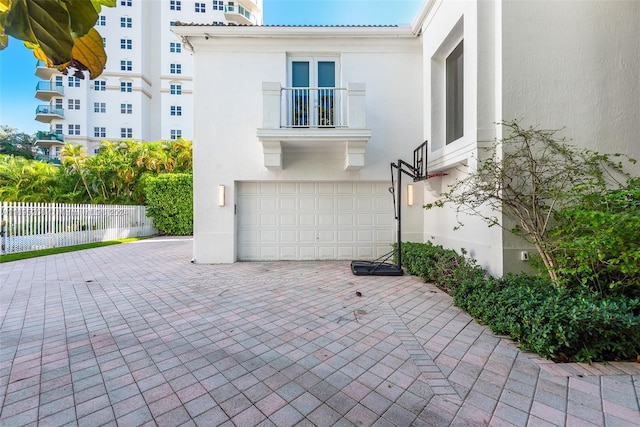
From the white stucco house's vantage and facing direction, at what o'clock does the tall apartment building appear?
The tall apartment building is roughly at 4 o'clock from the white stucco house.

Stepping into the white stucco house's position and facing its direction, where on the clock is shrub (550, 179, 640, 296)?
The shrub is roughly at 10 o'clock from the white stucco house.

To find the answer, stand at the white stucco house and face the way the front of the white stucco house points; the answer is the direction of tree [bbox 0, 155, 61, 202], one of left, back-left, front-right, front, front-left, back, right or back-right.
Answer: right

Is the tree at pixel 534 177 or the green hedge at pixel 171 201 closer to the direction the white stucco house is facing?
the tree

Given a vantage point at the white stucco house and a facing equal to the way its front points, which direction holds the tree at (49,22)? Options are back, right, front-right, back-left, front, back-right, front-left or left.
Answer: front

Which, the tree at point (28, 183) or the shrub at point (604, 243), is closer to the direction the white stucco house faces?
the shrub

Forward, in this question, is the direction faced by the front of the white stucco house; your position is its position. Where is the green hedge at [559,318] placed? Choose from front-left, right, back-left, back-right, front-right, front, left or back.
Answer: front-left

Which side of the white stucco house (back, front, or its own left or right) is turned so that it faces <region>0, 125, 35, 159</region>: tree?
right

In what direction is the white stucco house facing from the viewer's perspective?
toward the camera

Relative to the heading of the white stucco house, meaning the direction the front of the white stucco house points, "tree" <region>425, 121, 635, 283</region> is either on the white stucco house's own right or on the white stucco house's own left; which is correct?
on the white stucco house's own left

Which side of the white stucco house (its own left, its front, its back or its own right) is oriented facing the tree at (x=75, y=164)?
right
